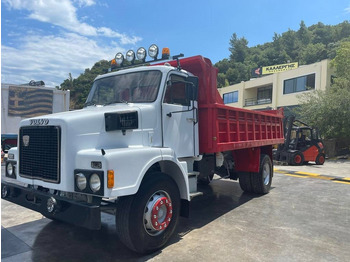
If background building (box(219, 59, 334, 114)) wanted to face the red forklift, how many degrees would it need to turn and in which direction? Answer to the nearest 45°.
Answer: approximately 45° to its left

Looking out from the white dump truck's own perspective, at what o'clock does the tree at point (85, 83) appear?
The tree is roughly at 4 o'clock from the white dump truck.

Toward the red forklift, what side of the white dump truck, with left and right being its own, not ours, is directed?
back

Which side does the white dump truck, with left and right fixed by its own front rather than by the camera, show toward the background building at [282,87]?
back

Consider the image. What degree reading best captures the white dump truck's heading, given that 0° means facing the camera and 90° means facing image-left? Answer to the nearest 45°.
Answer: approximately 45°
